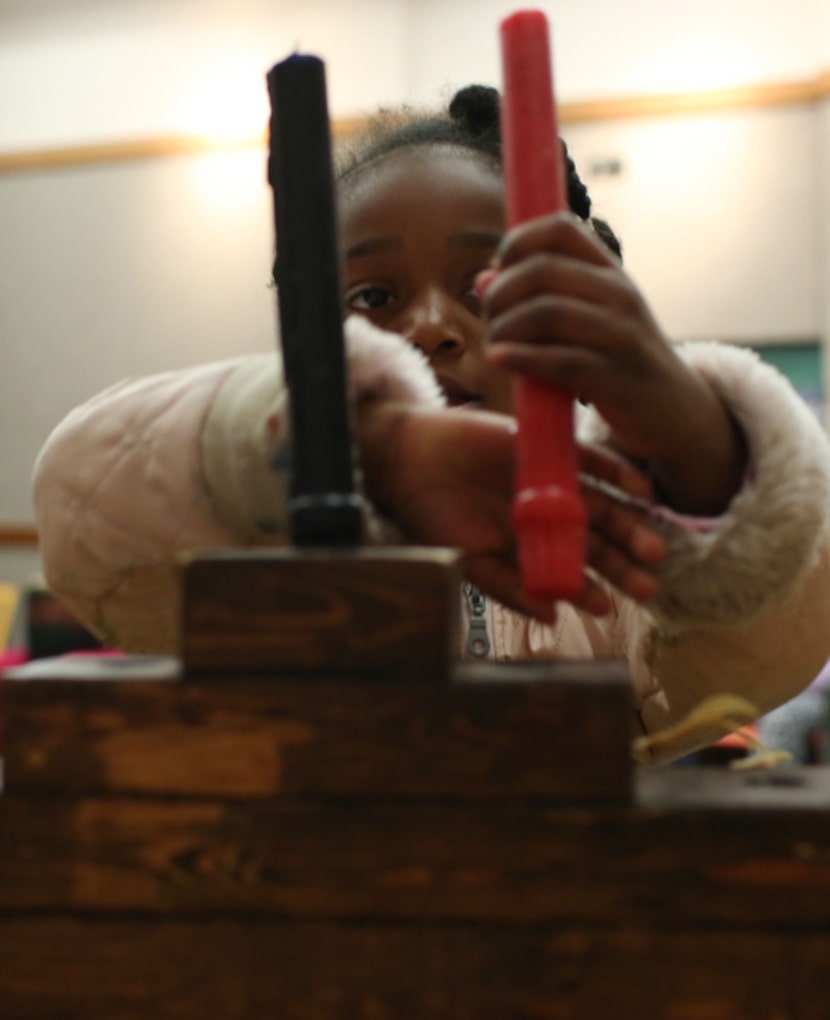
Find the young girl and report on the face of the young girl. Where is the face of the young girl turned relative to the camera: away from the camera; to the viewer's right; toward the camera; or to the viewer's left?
toward the camera

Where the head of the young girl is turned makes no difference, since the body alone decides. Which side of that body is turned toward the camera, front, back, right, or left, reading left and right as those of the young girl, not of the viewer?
front
